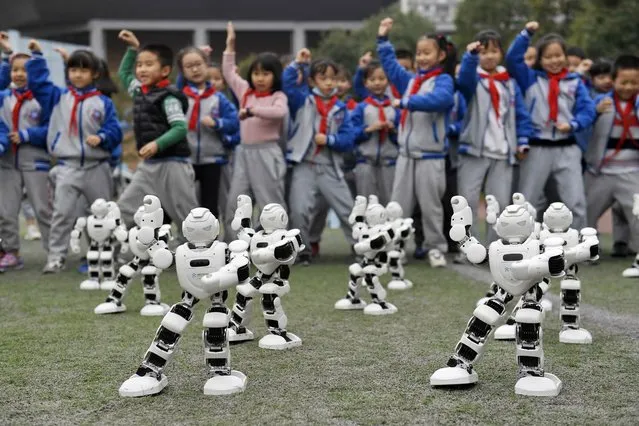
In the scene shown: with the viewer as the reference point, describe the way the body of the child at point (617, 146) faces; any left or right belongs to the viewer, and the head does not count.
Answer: facing the viewer

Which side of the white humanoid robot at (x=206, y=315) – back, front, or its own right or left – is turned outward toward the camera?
front

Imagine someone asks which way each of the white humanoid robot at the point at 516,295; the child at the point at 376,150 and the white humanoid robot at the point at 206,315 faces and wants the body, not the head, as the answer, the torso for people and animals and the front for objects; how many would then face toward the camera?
3

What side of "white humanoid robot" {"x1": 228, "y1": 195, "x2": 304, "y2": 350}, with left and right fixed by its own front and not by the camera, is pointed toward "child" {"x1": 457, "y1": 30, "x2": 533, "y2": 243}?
back

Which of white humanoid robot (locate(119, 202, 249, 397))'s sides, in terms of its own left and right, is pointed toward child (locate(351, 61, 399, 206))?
back

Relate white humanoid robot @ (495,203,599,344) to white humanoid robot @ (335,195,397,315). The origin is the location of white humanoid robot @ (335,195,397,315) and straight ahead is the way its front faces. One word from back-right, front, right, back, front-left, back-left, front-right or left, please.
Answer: left

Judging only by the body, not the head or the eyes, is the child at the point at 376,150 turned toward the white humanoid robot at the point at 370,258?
yes

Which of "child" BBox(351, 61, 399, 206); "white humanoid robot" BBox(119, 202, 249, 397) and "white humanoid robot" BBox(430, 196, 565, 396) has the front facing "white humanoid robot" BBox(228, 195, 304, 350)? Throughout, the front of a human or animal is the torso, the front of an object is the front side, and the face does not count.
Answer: the child

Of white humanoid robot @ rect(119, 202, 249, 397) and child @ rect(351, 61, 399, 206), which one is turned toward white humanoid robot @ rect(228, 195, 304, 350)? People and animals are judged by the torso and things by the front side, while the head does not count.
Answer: the child

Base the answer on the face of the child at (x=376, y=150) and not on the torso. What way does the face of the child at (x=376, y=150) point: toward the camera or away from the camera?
toward the camera

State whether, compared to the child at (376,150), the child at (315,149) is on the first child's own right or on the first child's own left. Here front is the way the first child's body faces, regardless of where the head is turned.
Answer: on the first child's own right

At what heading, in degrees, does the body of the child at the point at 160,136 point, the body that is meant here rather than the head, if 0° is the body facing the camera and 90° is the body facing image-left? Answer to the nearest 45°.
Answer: approximately 45°

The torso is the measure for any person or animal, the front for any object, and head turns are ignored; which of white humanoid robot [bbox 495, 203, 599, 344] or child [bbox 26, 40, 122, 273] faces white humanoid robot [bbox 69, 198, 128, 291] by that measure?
the child

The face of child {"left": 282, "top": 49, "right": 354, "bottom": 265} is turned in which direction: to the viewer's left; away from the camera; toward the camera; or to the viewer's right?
toward the camera

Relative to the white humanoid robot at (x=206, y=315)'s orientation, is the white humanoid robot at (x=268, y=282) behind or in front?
behind

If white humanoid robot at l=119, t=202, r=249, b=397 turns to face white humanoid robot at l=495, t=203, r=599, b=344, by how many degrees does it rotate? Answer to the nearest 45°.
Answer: approximately 90° to its left

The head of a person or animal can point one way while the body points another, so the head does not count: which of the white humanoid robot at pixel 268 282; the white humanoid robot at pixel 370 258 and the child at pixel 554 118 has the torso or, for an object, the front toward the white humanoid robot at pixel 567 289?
the child

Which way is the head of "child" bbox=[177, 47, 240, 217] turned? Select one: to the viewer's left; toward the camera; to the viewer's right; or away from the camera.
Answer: toward the camera

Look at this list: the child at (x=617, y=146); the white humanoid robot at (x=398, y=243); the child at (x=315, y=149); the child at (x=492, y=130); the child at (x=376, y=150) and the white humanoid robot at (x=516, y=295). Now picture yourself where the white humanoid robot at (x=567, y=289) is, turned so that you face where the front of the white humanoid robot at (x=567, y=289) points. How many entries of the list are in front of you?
1

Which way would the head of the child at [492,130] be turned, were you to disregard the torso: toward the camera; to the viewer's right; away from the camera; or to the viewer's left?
toward the camera
